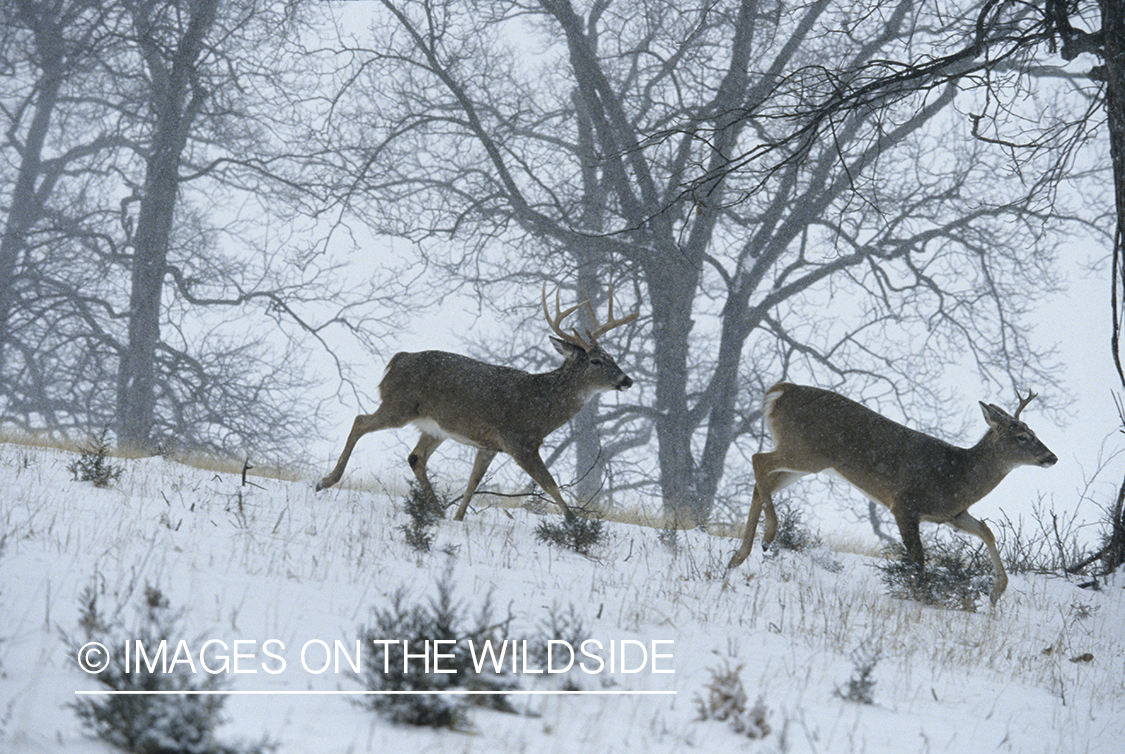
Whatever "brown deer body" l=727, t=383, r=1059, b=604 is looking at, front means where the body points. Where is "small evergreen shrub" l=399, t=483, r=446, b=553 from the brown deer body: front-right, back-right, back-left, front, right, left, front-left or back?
back-right

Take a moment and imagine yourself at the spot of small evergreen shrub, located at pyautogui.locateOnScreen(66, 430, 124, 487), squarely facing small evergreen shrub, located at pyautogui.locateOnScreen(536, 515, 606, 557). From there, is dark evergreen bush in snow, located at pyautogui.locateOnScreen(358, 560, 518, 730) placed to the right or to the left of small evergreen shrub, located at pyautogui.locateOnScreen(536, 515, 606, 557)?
right

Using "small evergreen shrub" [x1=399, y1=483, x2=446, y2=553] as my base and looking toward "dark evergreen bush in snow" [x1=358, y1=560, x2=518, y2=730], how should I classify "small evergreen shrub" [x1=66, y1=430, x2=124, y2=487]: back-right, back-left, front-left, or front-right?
back-right

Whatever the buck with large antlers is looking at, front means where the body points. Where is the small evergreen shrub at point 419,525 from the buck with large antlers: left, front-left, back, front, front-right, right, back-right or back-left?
right

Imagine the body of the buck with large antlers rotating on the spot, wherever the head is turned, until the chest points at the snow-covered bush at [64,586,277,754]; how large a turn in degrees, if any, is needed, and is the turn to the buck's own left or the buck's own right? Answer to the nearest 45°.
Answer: approximately 90° to the buck's own right

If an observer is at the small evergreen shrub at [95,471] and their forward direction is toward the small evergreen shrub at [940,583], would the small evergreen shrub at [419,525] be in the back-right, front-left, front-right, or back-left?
front-right

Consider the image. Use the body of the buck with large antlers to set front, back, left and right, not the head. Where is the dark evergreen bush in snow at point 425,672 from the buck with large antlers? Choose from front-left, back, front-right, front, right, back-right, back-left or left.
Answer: right

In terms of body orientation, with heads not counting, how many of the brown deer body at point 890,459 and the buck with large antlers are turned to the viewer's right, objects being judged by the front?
2

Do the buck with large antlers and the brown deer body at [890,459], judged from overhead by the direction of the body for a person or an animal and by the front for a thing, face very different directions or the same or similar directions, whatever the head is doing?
same or similar directions

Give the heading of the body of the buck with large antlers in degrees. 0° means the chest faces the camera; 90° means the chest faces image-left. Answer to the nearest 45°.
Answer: approximately 270°

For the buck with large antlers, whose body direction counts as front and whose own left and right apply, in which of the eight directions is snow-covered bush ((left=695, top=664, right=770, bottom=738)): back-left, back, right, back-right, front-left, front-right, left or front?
right

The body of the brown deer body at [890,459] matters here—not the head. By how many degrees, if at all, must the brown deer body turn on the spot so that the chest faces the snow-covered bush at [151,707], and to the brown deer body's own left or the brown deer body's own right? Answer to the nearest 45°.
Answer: approximately 90° to the brown deer body's own right

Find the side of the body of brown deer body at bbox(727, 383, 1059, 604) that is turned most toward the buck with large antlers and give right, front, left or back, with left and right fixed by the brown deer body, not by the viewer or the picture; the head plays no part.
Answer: back

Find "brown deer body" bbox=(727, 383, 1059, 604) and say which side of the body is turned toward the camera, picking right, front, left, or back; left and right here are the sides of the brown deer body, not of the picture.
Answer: right
